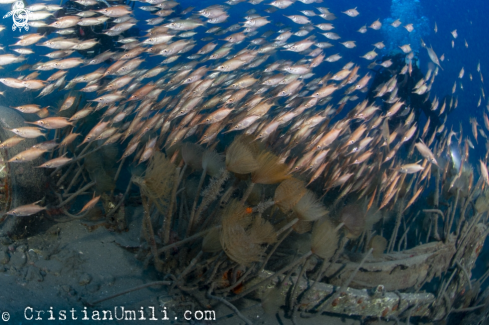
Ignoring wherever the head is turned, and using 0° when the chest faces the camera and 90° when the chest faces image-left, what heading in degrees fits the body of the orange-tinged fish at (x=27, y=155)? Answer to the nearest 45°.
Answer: approximately 90°

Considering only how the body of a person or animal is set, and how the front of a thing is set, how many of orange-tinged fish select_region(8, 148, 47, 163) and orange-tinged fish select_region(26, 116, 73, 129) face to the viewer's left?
2

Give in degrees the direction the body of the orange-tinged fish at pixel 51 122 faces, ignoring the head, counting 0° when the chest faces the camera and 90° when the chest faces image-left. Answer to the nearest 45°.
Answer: approximately 90°
